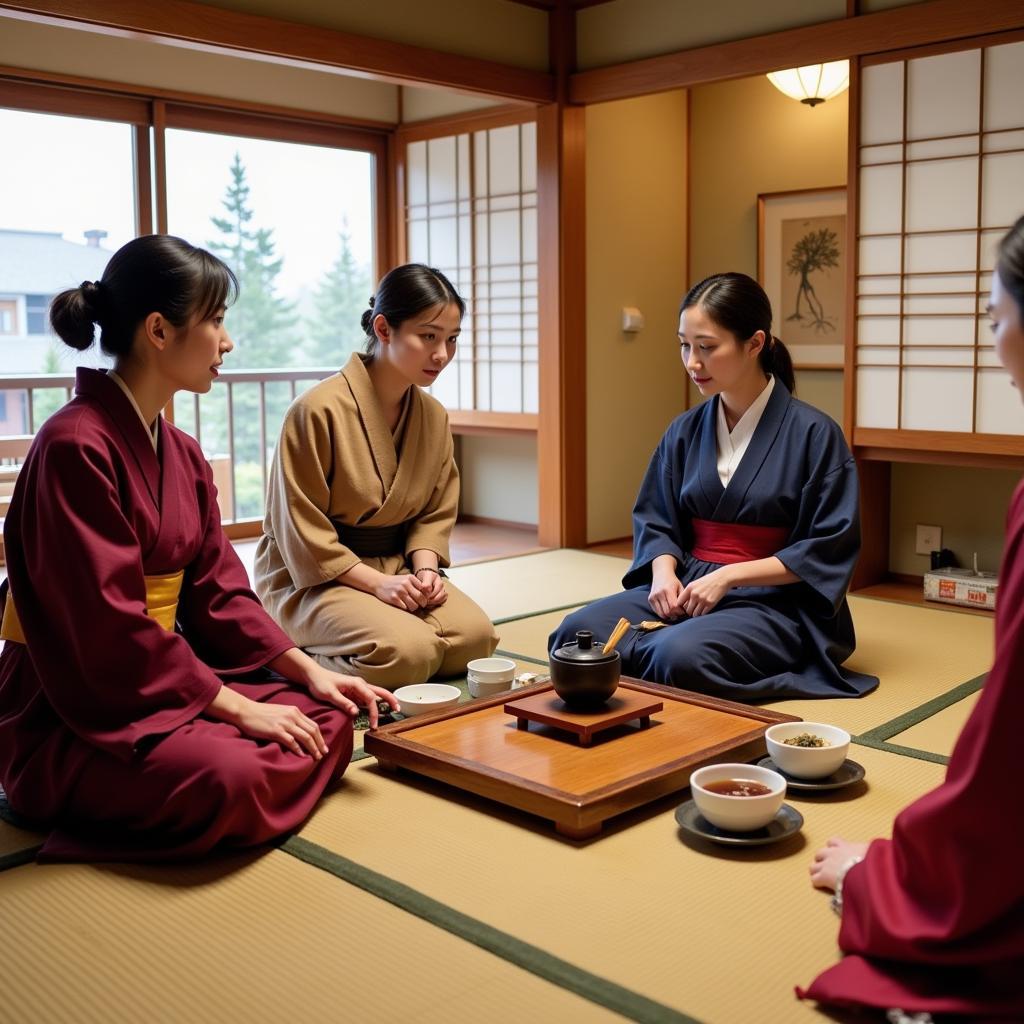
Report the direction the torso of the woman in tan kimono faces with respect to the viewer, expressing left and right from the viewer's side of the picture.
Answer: facing the viewer and to the right of the viewer

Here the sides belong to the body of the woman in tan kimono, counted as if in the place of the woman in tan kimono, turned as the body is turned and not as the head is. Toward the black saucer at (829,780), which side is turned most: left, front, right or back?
front

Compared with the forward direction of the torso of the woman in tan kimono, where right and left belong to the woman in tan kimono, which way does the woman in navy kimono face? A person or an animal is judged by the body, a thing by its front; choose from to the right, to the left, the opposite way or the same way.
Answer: to the right

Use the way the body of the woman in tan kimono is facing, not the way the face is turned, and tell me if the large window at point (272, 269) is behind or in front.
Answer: behind

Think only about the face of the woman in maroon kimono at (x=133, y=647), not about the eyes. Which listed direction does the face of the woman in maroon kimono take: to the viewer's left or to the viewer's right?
to the viewer's right

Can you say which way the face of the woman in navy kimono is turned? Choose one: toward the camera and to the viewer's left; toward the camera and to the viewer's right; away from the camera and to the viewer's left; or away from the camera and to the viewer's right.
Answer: toward the camera and to the viewer's left

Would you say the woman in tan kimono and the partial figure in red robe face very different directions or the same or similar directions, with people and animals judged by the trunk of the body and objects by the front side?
very different directions

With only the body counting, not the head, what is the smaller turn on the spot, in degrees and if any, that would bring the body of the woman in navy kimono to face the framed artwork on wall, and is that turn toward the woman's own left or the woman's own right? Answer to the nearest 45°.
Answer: approximately 135° to the woman's own right

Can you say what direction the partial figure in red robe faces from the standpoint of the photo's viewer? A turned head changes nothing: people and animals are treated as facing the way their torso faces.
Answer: facing to the left of the viewer

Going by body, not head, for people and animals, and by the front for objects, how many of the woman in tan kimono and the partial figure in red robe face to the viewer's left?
1

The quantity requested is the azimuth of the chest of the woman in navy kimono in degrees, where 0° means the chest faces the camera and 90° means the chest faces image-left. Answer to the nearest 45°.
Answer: approximately 45°

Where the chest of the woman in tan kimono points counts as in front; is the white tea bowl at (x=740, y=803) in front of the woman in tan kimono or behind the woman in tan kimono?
in front

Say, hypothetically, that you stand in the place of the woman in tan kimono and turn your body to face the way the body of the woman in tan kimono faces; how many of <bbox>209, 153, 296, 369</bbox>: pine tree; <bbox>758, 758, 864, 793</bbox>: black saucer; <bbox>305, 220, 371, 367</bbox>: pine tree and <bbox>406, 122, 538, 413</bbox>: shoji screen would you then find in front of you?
1
